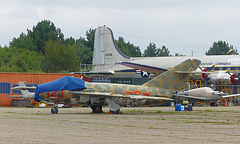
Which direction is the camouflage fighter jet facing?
to the viewer's left
